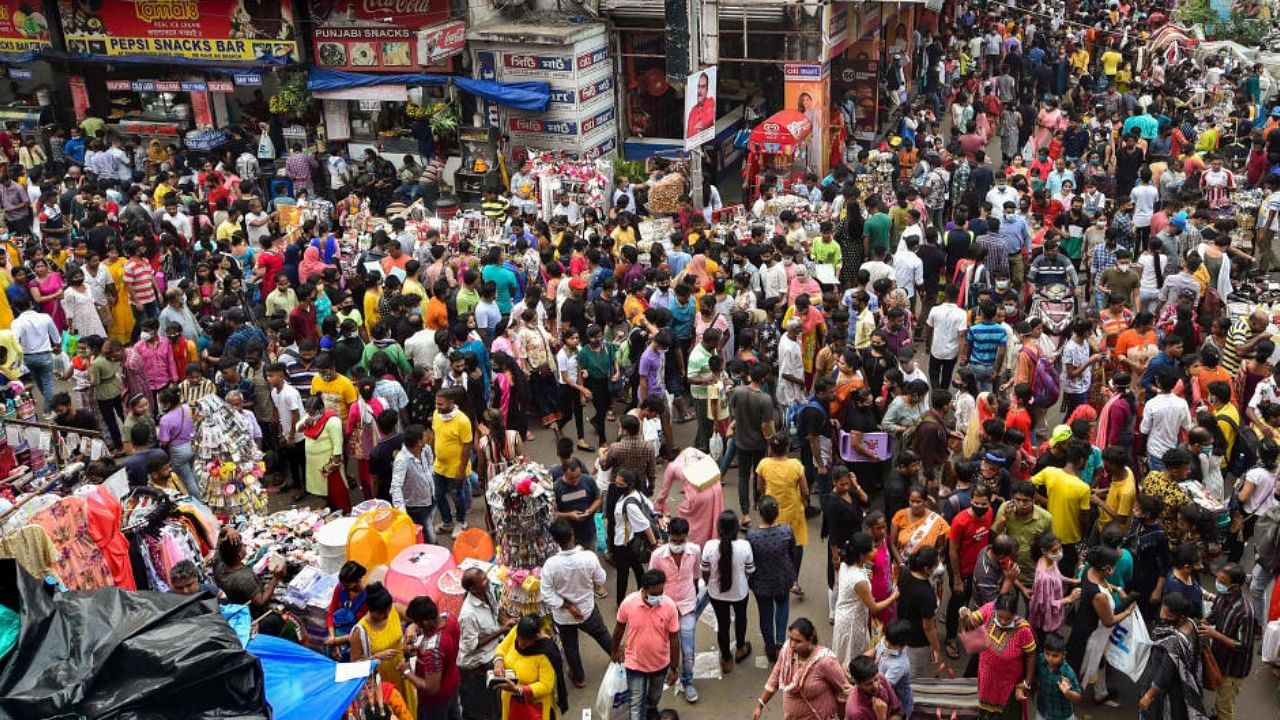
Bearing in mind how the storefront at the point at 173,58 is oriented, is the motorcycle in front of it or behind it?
in front

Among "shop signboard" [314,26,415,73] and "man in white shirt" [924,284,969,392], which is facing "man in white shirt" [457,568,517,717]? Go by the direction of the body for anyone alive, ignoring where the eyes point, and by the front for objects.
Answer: the shop signboard

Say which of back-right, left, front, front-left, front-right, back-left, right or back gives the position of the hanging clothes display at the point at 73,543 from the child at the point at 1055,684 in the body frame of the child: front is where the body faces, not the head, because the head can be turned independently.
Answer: right

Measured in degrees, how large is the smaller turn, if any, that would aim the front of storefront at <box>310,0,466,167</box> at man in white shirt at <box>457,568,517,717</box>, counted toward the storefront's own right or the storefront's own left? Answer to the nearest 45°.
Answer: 0° — it already faces them

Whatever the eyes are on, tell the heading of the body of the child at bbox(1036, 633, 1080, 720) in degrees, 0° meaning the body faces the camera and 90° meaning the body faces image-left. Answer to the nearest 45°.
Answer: approximately 0°

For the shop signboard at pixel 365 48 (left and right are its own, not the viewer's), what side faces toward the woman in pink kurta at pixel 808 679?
front

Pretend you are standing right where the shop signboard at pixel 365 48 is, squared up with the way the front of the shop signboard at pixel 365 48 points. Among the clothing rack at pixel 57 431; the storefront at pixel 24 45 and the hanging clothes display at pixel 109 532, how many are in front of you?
2

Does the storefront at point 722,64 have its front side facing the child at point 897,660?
yes
